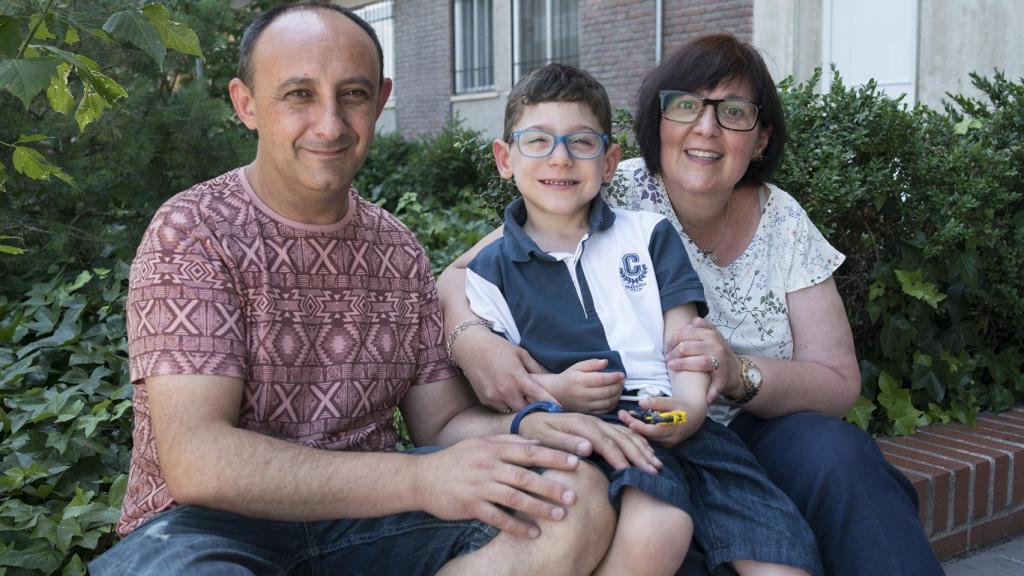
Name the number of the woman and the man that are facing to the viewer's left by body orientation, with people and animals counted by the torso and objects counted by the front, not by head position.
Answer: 0

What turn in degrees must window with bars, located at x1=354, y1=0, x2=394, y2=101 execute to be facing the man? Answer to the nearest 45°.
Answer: approximately 45° to its left

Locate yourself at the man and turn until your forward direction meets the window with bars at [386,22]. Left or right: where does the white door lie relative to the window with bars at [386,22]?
right

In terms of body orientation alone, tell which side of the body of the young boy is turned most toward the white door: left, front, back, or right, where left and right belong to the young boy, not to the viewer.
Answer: back

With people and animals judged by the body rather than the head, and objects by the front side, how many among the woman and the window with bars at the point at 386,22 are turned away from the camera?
0

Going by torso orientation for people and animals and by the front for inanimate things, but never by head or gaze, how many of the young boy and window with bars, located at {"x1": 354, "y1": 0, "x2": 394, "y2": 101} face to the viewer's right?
0

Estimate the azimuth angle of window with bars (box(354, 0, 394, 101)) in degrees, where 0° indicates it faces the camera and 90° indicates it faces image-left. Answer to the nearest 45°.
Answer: approximately 45°

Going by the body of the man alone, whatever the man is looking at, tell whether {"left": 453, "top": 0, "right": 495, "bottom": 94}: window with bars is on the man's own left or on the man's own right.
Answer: on the man's own left
